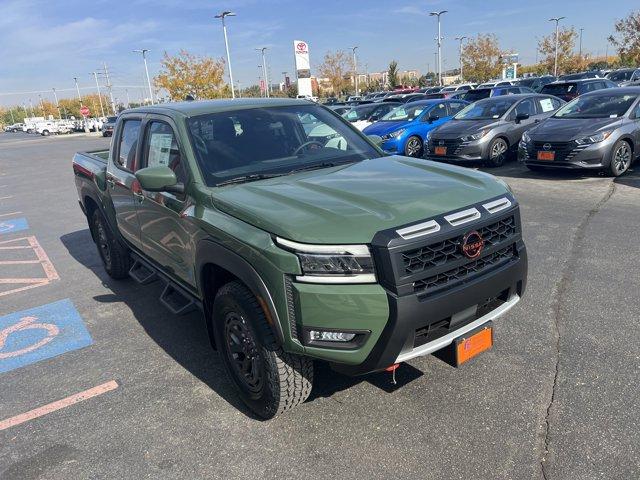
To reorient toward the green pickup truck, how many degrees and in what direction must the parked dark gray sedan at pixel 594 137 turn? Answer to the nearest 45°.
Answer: approximately 45° to its left

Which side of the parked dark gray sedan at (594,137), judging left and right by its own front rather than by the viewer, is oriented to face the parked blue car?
right

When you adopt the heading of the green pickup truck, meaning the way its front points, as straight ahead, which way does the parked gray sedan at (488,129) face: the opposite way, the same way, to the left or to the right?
to the right

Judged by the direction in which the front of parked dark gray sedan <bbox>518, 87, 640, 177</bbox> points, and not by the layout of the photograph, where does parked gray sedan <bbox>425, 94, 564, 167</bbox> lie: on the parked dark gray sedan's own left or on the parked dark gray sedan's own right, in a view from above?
on the parked dark gray sedan's own right

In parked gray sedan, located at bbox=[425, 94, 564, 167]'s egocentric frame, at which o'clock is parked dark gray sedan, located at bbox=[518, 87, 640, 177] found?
The parked dark gray sedan is roughly at 9 o'clock from the parked gray sedan.

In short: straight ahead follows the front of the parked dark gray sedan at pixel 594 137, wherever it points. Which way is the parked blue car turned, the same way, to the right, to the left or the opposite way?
the same way

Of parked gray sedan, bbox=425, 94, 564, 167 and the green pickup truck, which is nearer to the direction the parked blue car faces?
the green pickup truck

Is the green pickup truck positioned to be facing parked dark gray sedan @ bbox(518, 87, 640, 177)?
no

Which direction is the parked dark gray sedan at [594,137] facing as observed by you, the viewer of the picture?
facing the viewer and to the left of the viewer

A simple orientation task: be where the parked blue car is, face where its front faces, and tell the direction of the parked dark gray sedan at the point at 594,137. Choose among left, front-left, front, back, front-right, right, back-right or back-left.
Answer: left

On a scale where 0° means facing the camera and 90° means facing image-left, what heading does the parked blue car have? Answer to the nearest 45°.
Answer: approximately 45°

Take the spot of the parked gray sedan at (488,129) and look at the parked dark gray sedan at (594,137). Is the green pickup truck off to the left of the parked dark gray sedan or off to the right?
right

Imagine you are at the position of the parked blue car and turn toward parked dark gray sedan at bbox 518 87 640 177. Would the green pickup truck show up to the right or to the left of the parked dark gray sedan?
right

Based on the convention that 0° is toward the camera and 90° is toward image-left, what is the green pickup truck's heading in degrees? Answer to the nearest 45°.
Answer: approximately 315°

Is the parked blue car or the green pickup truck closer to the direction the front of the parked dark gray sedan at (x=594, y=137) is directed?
the green pickup truck

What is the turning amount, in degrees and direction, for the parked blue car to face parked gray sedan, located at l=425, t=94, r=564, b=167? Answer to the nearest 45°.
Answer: approximately 90° to its left
